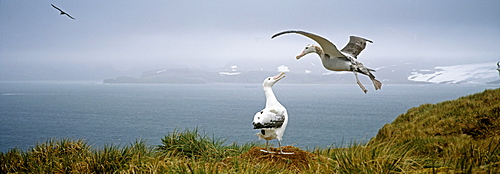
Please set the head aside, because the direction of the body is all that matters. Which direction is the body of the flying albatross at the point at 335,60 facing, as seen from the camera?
to the viewer's left
